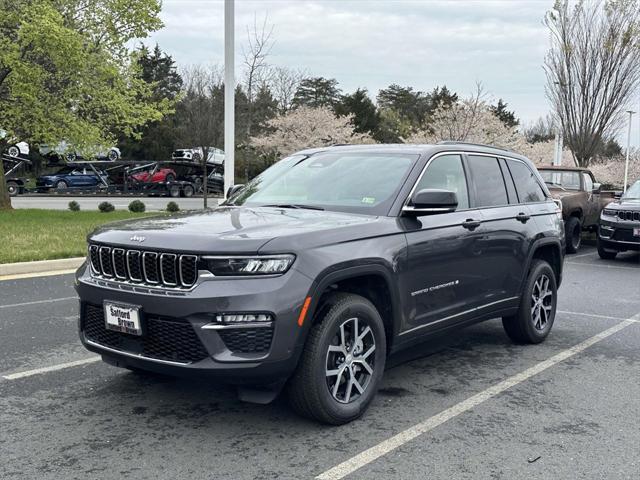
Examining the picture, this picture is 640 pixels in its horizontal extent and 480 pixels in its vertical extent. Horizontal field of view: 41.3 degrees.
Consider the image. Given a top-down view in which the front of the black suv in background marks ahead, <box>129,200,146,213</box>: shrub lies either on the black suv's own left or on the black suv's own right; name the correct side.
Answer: on the black suv's own right

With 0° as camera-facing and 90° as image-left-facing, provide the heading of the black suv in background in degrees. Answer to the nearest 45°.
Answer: approximately 45°

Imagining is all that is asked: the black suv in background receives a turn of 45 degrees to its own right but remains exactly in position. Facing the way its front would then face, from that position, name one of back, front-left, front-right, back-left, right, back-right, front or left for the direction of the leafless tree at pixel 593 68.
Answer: right

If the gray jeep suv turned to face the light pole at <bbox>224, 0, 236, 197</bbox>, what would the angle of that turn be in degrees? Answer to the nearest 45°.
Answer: approximately 135° to its right

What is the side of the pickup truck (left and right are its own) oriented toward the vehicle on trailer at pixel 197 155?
right

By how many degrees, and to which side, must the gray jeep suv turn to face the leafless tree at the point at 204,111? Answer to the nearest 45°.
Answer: approximately 135° to its right

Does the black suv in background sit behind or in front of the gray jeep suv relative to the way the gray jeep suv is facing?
behind

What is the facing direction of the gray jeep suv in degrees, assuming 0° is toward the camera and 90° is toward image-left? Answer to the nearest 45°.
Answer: approximately 45°

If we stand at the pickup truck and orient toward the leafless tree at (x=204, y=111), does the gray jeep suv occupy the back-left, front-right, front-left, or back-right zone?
back-left

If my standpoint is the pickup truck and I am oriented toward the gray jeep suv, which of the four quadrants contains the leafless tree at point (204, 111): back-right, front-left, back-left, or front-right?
back-right

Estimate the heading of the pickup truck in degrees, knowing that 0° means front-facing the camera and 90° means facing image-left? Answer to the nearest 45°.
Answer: approximately 45°
